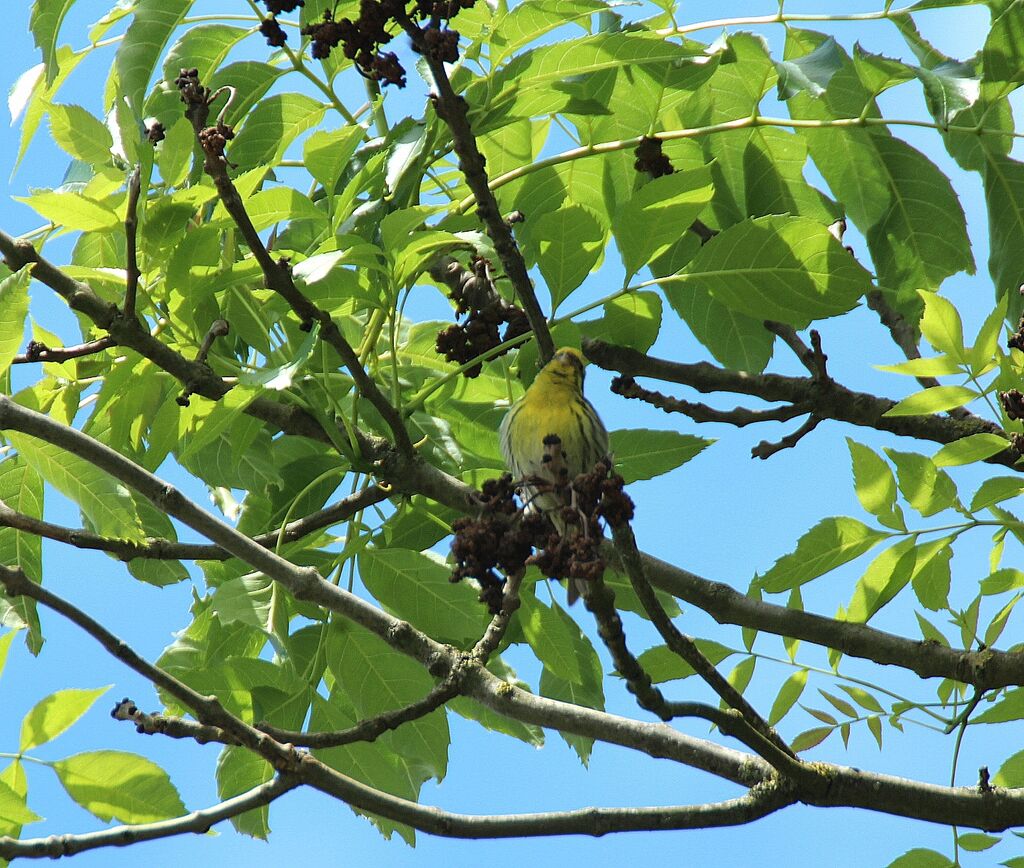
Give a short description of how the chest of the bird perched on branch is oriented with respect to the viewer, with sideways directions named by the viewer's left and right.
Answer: facing the viewer
